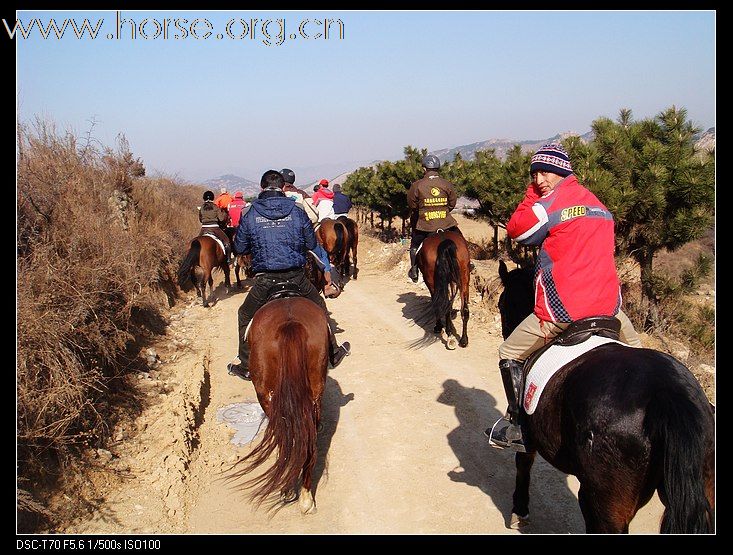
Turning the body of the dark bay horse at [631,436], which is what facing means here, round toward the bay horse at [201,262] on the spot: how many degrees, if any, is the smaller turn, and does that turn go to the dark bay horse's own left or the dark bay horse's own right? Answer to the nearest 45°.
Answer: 0° — it already faces it

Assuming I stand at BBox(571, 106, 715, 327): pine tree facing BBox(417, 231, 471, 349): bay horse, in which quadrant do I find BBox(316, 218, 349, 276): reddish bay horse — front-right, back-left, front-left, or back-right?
front-right

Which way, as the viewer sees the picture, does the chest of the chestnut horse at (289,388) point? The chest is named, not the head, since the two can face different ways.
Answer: away from the camera

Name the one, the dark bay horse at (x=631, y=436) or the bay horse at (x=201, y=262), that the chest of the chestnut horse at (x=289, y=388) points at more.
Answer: the bay horse

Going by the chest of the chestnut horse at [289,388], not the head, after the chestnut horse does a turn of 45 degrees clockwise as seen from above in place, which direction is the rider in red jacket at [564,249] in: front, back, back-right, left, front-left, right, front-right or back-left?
right

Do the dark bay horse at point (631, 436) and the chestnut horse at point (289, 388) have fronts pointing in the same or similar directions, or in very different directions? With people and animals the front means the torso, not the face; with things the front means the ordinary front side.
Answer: same or similar directions

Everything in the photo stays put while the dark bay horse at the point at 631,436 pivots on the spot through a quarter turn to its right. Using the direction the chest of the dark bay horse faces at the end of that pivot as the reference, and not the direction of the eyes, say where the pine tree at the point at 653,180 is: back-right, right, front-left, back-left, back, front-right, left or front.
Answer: front-left

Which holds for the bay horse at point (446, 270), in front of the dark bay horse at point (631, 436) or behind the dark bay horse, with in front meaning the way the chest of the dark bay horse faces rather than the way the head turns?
in front

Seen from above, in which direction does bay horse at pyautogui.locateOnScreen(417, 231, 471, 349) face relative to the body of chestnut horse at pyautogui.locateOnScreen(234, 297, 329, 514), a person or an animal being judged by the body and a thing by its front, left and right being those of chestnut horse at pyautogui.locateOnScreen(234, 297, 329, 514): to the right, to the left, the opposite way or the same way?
the same way

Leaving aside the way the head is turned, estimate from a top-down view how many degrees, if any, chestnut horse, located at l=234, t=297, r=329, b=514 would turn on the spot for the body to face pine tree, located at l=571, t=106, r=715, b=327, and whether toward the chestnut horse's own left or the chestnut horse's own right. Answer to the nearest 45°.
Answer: approximately 45° to the chestnut horse's own right

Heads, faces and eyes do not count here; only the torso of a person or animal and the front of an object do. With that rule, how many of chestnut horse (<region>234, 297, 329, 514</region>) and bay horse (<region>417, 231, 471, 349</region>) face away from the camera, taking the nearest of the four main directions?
2

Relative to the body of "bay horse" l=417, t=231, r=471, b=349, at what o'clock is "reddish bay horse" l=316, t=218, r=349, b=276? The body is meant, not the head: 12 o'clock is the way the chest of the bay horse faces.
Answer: The reddish bay horse is roughly at 11 o'clock from the bay horse.

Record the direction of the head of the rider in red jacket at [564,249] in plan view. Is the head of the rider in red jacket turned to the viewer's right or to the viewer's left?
to the viewer's left

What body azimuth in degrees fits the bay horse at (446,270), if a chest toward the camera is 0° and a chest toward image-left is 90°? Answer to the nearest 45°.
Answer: approximately 180°

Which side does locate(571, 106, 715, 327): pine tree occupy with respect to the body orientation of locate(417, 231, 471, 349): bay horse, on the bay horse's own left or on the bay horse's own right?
on the bay horse's own right

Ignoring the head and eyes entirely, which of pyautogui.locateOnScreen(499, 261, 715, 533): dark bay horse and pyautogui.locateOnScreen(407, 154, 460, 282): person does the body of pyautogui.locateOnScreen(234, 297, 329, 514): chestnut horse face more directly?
the person
